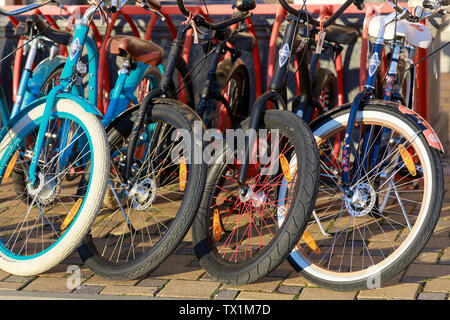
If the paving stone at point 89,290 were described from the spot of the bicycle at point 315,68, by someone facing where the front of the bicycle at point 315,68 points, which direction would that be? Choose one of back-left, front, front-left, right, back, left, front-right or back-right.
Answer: front

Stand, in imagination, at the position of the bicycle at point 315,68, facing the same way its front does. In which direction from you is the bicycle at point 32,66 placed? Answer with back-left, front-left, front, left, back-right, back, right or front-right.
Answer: front-right

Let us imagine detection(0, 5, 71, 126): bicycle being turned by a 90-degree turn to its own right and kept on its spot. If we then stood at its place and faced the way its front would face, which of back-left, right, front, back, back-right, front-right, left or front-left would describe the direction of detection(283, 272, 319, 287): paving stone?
back

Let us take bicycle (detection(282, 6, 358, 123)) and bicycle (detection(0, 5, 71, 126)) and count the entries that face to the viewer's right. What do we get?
0

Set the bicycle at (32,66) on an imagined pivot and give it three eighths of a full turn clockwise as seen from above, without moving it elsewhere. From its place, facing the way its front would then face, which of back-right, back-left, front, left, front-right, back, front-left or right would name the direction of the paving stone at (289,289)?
back-right

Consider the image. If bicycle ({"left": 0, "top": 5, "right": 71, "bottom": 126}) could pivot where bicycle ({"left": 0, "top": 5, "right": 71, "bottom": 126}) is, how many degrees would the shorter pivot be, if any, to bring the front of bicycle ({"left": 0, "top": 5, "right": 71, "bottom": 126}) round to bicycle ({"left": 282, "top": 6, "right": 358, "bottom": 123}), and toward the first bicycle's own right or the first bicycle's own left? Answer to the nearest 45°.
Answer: approximately 90° to the first bicycle's own left

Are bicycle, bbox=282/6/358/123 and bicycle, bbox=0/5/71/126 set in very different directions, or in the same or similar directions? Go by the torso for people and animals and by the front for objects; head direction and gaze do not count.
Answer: same or similar directions

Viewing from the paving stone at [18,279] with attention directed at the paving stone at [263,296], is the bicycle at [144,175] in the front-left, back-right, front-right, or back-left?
front-left

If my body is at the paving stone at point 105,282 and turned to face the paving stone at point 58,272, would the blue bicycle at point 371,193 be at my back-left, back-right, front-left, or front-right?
back-right
